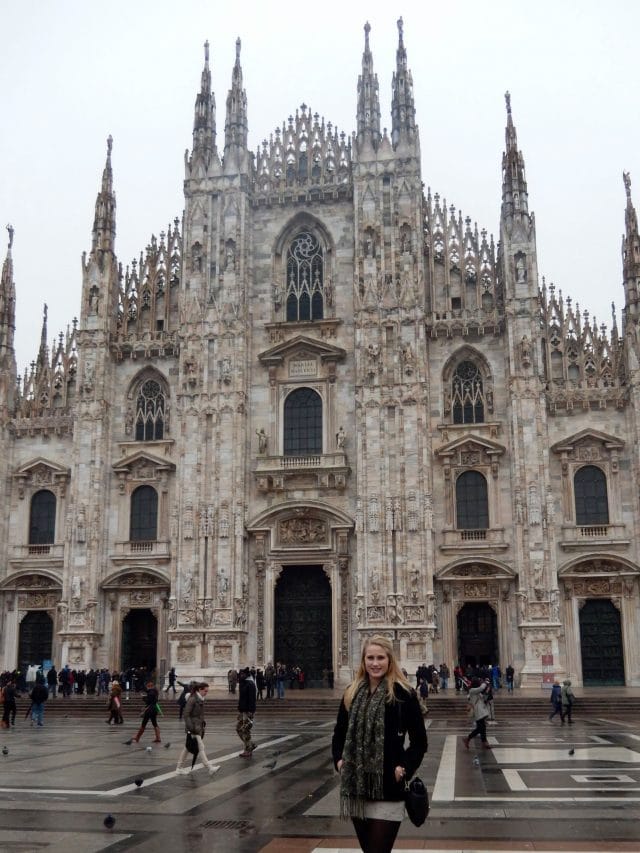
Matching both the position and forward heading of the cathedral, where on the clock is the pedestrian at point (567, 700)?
The pedestrian is roughly at 11 o'clock from the cathedral.

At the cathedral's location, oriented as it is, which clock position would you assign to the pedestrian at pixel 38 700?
The pedestrian is roughly at 1 o'clock from the cathedral.

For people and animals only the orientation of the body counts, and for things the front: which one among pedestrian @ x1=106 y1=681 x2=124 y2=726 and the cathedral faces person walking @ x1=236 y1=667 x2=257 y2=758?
the cathedral

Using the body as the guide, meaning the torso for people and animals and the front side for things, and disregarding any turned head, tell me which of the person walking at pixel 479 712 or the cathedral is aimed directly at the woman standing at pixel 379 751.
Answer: the cathedral

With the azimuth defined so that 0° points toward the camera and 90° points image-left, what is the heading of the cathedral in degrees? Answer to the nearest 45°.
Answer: approximately 0°
